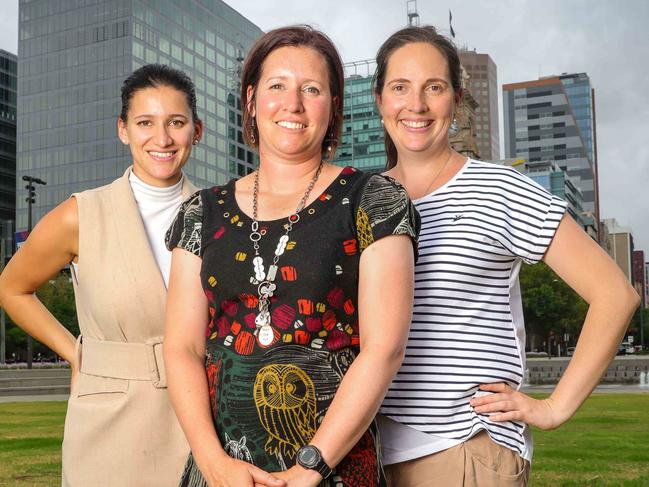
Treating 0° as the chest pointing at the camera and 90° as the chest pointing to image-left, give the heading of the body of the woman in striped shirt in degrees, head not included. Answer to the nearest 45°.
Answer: approximately 45°

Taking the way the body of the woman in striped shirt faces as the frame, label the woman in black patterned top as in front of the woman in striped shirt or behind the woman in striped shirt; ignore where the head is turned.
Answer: in front

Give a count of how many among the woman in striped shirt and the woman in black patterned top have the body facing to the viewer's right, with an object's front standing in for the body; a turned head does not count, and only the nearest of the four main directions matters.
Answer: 0

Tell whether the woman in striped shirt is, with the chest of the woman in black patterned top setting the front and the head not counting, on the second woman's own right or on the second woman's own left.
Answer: on the second woman's own left
